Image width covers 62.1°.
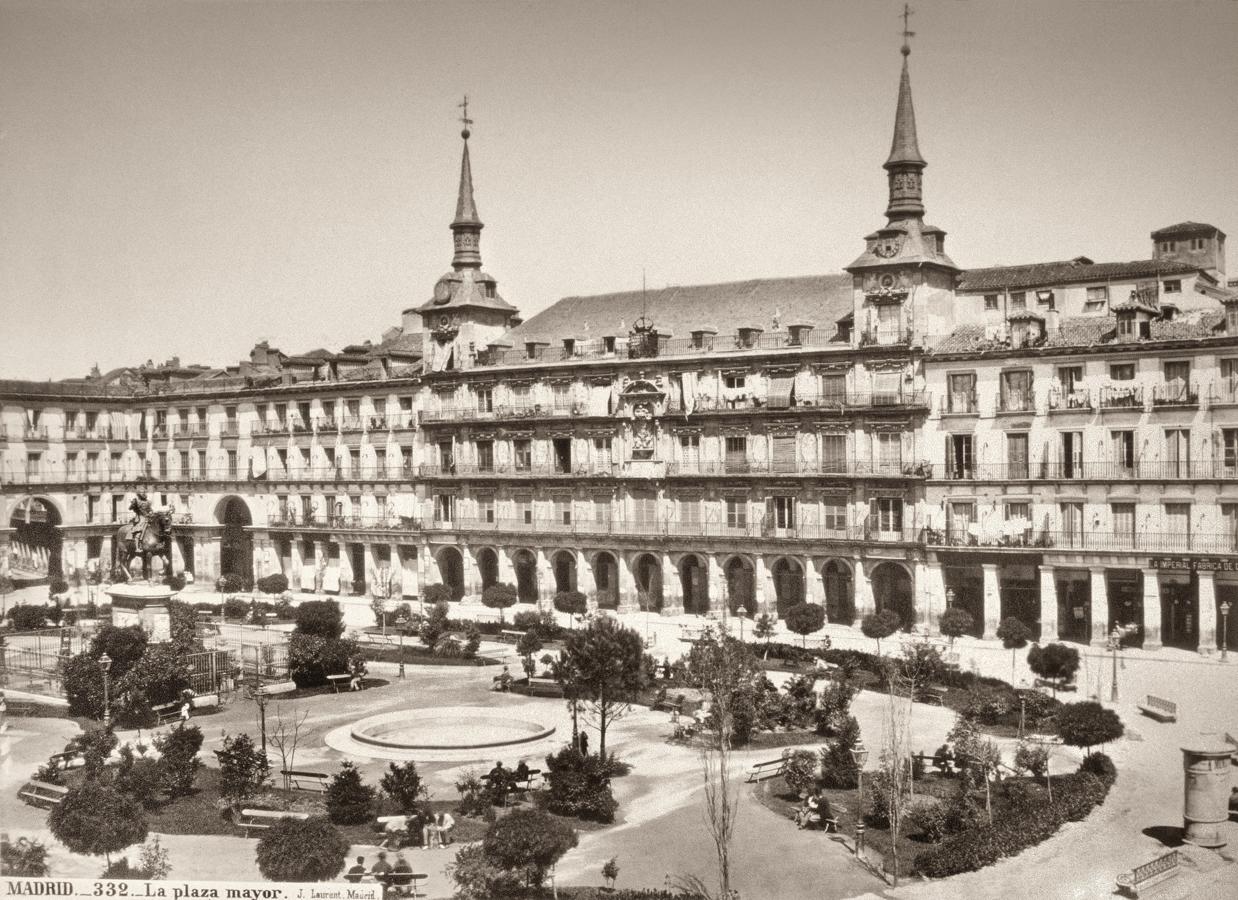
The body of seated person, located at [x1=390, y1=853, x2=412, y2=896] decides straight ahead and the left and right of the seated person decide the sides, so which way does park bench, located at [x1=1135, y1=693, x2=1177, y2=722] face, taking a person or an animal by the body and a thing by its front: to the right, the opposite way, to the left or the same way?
to the left

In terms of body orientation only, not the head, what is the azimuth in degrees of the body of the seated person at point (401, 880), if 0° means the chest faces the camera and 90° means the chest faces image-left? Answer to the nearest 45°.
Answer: approximately 180°

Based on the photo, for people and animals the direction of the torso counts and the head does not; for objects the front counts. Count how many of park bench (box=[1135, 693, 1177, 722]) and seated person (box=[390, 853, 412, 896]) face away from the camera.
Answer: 1

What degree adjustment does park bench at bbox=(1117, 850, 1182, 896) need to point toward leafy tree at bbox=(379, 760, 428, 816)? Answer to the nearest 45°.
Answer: approximately 45° to its left

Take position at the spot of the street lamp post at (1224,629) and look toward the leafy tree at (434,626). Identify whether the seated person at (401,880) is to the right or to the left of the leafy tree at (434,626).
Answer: left

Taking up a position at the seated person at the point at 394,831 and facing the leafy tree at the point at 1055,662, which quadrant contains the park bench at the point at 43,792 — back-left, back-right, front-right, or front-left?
back-left

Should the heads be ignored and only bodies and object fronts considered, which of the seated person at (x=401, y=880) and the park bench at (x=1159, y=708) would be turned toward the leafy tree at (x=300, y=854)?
the park bench

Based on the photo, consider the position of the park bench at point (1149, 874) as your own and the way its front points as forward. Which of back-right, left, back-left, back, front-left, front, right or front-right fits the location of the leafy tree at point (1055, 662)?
front-right

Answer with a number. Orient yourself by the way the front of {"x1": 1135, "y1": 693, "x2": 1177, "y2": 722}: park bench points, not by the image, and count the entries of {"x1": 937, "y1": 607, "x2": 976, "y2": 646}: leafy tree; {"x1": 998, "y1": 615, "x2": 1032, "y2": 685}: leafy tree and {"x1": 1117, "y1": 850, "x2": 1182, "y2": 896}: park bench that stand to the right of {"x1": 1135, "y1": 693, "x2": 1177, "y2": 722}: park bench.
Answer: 2

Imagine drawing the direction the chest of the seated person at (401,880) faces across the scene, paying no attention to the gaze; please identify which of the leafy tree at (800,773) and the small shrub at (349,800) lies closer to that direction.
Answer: the small shrub
